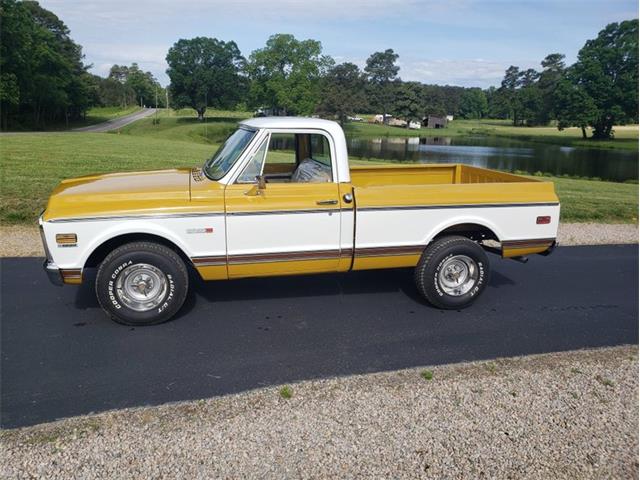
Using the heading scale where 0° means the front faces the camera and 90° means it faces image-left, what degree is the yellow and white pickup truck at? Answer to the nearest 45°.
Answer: approximately 90°
